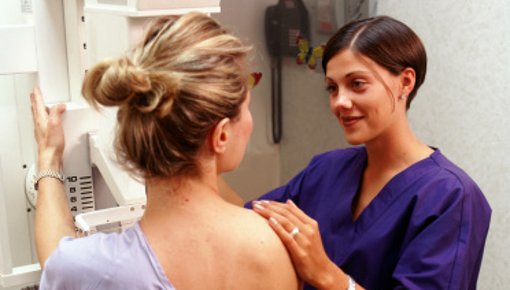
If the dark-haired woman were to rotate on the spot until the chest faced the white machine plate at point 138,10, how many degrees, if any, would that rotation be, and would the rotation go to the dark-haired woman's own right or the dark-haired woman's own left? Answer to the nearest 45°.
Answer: approximately 45° to the dark-haired woman's own right

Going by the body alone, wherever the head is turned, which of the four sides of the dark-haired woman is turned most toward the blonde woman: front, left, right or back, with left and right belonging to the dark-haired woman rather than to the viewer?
front

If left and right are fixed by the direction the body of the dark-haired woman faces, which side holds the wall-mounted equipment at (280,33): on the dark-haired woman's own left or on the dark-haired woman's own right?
on the dark-haired woman's own right

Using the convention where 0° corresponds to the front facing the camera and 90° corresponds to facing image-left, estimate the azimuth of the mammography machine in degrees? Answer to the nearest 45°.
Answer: approximately 315°

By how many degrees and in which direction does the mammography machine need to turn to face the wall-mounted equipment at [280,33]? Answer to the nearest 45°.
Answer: approximately 90° to its left

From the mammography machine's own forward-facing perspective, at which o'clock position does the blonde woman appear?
The blonde woman is roughly at 1 o'clock from the mammography machine.

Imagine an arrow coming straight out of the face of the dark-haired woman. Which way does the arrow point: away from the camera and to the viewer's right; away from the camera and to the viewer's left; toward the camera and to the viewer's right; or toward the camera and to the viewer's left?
toward the camera and to the viewer's left

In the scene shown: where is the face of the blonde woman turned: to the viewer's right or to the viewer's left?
to the viewer's right
